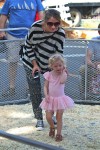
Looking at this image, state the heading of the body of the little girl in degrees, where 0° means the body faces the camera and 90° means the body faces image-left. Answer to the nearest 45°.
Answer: approximately 0°

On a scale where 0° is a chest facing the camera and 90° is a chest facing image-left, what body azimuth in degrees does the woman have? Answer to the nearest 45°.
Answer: approximately 315°
